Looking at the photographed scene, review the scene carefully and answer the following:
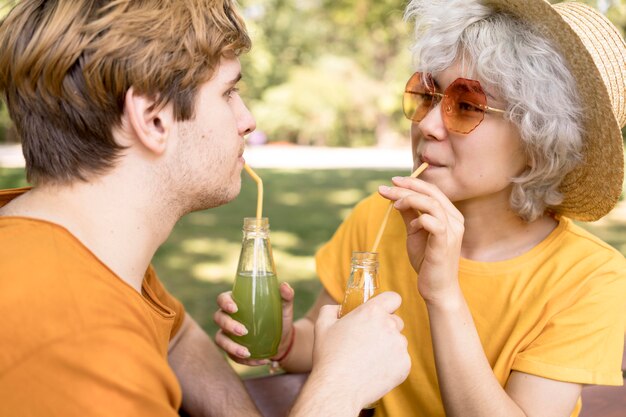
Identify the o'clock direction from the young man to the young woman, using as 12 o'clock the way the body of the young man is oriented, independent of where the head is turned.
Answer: The young woman is roughly at 12 o'clock from the young man.

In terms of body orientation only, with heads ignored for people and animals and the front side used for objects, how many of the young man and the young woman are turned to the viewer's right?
1

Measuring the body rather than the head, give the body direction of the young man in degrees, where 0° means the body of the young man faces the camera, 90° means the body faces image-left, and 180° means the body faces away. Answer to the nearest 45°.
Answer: approximately 270°

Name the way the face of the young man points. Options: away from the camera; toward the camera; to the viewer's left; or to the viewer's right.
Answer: to the viewer's right

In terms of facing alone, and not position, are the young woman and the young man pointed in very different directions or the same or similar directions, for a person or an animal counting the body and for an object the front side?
very different directions

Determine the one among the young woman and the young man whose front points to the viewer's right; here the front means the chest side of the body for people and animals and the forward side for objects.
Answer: the young man

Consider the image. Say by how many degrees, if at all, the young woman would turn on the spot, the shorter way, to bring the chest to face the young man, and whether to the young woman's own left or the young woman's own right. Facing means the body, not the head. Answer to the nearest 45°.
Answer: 0° — they already face them

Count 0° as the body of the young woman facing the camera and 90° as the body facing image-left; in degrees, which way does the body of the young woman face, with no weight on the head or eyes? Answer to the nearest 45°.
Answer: approximately 45°
